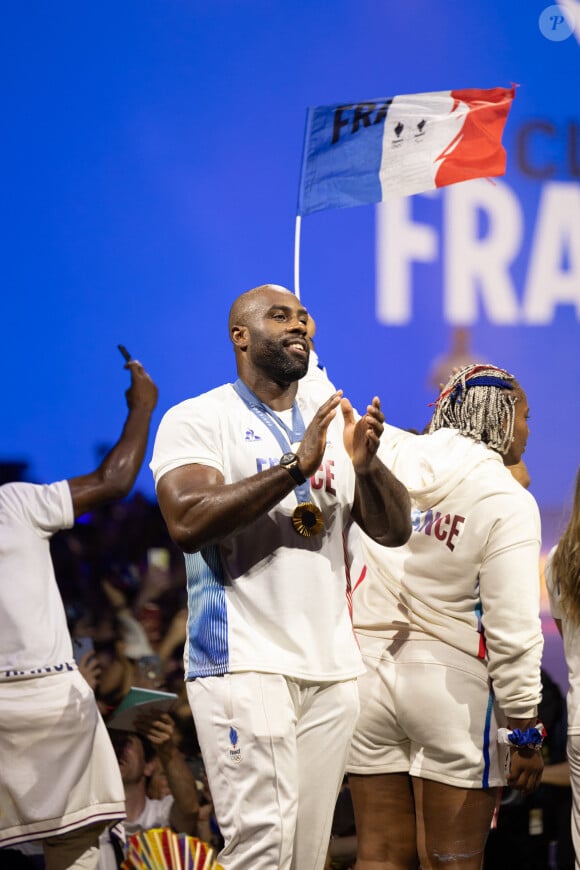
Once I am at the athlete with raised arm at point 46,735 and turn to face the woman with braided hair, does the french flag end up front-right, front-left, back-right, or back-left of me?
front-left

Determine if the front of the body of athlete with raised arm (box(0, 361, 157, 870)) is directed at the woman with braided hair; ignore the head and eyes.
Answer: no

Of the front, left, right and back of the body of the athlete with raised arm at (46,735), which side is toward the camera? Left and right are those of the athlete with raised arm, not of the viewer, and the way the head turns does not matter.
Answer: back

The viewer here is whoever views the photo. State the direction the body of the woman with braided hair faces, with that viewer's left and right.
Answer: facing away from the viewer and to the right of the viewer

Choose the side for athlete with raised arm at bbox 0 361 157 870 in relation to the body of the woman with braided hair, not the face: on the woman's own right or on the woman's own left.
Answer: on the woman's own left

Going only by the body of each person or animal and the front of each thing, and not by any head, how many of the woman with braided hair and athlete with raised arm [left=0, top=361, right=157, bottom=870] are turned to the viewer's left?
0
